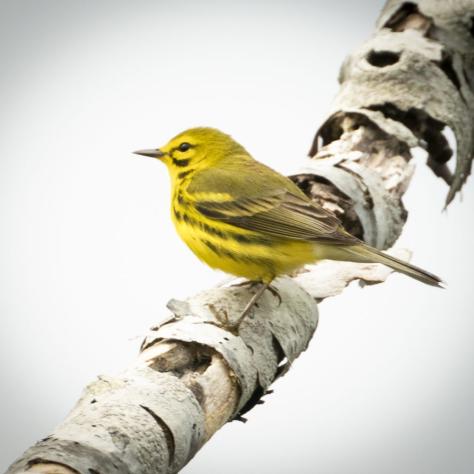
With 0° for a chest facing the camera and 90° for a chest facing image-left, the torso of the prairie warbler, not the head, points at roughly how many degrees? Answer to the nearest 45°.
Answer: approximately 90°
